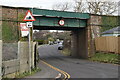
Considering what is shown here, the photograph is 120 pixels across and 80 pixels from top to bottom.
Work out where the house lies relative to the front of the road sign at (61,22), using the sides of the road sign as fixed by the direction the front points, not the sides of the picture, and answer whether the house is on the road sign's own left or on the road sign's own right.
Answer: on the road sign's own left

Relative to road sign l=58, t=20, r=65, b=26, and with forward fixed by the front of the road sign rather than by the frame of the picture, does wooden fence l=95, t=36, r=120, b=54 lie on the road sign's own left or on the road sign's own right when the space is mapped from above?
on the road sign's own left

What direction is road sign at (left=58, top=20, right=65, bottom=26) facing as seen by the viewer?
toward the camera
